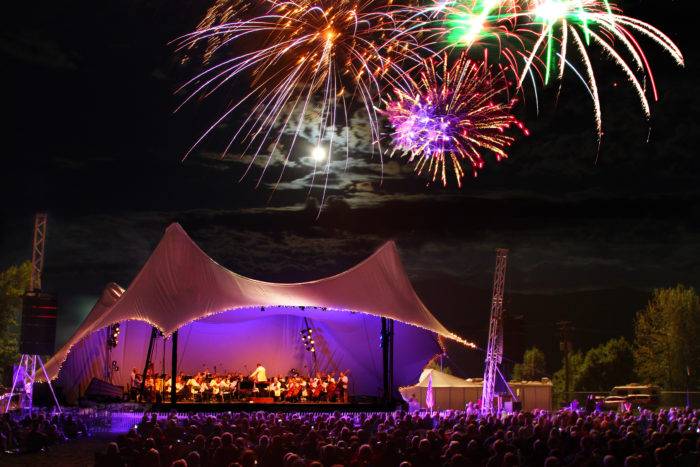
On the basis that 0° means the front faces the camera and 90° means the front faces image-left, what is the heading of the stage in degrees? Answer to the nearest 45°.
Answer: approximately 0°

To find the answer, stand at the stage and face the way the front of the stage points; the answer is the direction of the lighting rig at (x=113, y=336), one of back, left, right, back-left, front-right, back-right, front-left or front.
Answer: back-right
